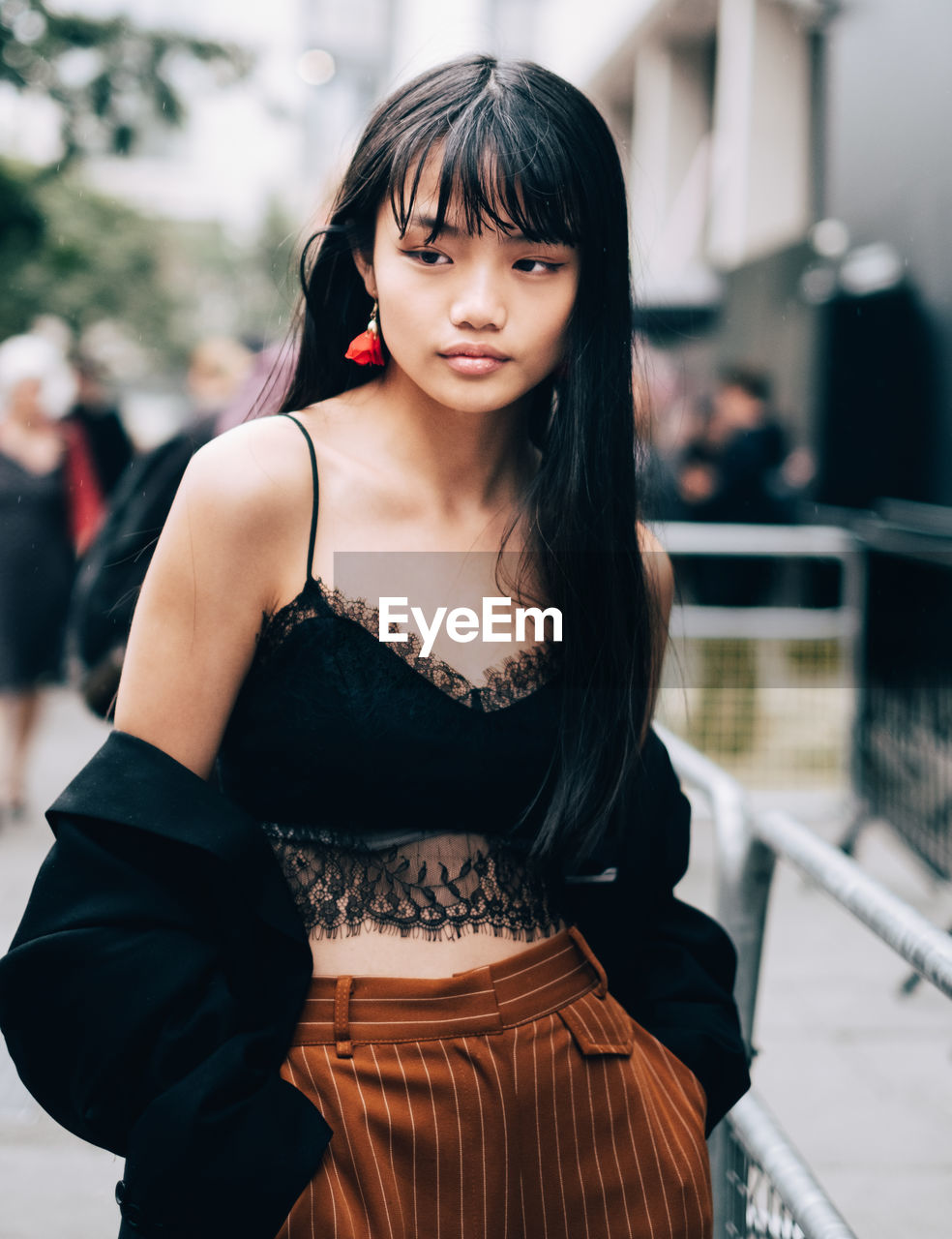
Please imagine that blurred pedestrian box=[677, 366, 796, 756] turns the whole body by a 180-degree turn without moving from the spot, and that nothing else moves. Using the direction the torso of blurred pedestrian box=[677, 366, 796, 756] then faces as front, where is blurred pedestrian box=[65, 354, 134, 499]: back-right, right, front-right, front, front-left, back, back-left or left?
back-left

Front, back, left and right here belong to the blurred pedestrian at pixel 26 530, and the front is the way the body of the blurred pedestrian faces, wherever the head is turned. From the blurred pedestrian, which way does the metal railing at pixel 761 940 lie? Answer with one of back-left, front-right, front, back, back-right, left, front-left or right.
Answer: front

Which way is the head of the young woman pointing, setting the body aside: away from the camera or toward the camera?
toward the camera

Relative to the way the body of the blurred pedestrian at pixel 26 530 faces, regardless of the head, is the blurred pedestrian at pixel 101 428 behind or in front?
behind

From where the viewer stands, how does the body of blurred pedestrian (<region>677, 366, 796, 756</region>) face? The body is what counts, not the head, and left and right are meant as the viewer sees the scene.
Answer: facing the viewer and to the left of the viewer

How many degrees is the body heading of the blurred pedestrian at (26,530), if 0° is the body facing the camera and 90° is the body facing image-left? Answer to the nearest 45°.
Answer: approximately 0°

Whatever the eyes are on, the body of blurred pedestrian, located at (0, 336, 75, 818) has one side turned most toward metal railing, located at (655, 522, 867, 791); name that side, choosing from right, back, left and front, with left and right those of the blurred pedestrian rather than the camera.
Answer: left
